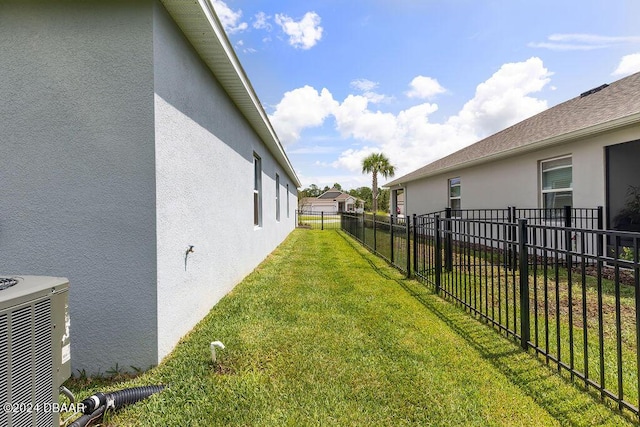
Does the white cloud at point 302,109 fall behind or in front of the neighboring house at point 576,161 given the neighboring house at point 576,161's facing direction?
in front

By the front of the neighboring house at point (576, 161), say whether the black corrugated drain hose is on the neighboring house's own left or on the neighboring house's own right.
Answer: on the neighboring house's own left

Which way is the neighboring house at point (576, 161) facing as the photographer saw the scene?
facing away from the viewer and to the left of the viewer

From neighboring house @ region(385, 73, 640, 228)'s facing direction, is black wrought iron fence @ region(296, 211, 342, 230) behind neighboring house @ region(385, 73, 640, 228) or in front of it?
in front
